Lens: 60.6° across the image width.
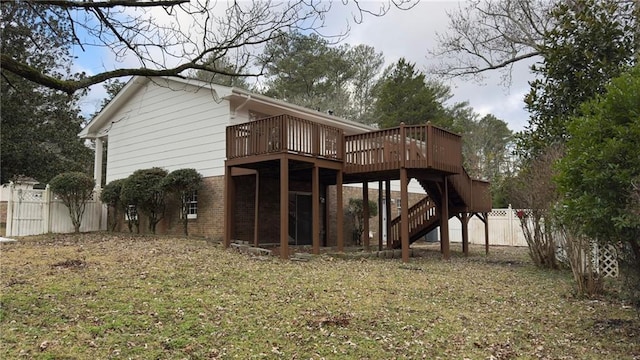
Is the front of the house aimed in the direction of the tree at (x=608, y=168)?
no

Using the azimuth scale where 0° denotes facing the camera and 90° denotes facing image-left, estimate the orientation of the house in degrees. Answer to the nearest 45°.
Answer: approximately 135°

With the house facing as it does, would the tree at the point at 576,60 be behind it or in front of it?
behind

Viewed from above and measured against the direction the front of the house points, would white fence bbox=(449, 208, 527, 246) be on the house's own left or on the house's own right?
on the house's own right

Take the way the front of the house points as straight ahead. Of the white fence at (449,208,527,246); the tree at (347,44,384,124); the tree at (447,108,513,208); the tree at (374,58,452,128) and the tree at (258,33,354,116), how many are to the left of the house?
0

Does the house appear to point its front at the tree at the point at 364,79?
no

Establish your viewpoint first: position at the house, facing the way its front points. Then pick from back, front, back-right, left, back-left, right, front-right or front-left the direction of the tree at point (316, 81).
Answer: front-right

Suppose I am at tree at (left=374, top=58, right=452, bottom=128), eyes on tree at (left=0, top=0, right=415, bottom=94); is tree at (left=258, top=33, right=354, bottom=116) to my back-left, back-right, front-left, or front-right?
front-right

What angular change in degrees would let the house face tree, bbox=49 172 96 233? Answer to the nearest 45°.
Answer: approximately 45° to its left

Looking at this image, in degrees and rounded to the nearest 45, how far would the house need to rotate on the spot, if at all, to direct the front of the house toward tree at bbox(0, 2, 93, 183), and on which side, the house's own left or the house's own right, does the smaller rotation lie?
0° — it already faces it
